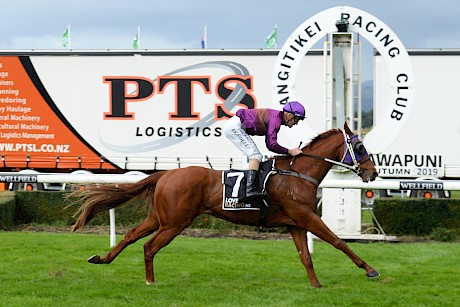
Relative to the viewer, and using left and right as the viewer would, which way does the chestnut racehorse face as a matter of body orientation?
facing to the right of the viewer

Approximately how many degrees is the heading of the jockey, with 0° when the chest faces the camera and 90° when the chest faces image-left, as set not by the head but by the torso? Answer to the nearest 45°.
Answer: approximately 270°

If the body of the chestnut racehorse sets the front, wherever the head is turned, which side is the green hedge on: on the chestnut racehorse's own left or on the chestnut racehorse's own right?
on the chestnut racehorse's own left
